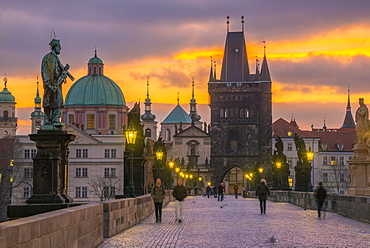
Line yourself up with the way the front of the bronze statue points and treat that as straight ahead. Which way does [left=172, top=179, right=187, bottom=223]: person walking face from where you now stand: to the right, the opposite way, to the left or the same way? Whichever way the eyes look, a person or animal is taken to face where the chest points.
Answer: to the right

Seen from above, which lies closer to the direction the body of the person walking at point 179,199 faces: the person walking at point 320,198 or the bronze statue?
the bronze statue

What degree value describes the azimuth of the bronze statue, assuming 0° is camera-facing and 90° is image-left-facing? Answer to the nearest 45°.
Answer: approximately 270°

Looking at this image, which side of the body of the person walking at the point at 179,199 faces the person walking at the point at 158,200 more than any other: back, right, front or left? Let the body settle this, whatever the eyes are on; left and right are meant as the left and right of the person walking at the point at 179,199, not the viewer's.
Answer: right

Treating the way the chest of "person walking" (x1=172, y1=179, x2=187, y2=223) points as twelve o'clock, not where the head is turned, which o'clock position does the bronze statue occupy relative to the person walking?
The bronze statue is roughly at 1 o'clock from the person walking.

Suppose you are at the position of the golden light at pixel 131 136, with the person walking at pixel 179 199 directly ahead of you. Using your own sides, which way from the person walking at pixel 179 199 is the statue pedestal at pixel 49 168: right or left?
right

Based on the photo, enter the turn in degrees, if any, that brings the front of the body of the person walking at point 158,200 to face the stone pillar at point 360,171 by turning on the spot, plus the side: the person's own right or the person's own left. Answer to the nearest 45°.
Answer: approximately 90° to the person's own left

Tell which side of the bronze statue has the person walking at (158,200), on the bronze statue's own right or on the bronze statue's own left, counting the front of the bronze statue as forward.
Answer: on the bronze statue's own left
